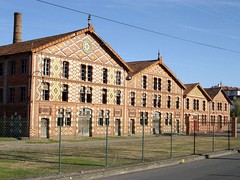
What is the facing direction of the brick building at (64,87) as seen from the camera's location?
facing the viewer and to the right of the viewer
